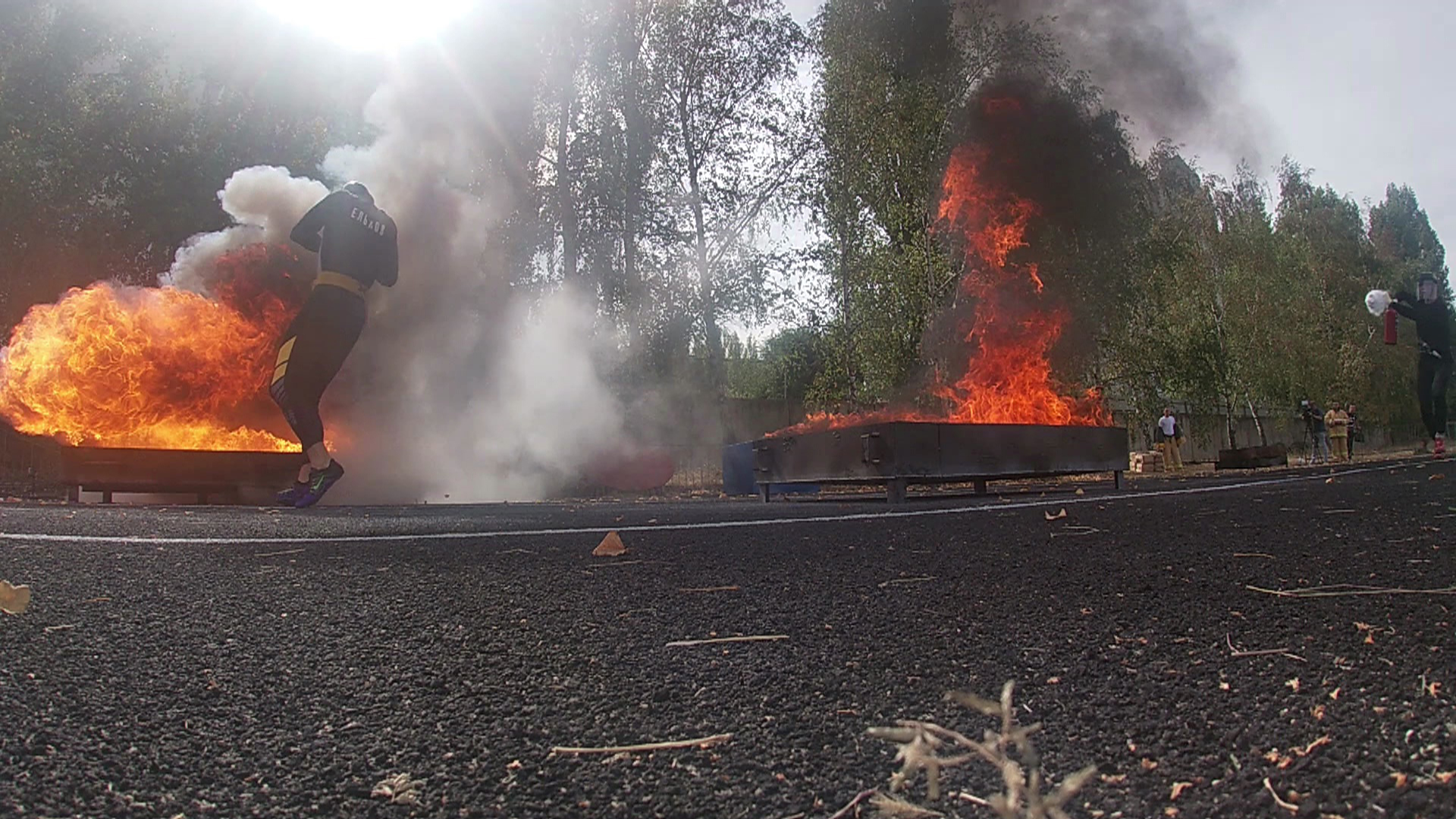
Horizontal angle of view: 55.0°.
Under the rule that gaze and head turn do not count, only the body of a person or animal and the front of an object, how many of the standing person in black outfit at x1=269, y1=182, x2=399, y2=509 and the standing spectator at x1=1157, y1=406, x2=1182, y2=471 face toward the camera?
1

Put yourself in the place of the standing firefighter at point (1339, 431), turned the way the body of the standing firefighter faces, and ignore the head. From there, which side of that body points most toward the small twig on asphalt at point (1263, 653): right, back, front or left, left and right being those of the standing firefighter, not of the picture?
front

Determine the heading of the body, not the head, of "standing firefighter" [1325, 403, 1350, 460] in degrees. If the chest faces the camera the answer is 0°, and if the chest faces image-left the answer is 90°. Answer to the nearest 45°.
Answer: approximately 0°

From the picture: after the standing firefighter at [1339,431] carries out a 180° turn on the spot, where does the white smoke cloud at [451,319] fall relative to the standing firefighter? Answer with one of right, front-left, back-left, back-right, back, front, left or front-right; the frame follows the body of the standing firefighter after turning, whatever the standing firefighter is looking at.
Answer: back-left

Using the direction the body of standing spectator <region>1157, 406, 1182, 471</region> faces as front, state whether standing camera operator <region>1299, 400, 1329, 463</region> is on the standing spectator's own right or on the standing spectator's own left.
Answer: on the standing spectator's own left

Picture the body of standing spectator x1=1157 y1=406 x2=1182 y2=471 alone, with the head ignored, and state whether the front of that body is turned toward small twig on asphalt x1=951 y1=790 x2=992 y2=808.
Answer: yes

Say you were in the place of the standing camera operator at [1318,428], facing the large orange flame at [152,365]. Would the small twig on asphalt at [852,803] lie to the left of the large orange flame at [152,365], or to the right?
left

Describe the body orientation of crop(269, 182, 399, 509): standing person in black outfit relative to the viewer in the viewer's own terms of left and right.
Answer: facing away from the viewer and to the left of the viewer

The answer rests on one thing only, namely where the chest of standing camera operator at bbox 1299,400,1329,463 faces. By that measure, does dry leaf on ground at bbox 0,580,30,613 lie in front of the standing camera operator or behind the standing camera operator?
in front

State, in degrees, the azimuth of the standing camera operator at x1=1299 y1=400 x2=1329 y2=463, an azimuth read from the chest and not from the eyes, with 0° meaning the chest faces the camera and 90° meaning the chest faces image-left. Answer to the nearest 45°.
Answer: approximately 45°

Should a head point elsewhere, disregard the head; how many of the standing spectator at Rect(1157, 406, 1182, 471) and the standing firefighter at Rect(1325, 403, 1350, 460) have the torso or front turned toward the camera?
2

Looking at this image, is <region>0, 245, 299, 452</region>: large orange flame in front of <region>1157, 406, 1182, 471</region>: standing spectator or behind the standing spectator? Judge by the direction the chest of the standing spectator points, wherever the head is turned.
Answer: in front

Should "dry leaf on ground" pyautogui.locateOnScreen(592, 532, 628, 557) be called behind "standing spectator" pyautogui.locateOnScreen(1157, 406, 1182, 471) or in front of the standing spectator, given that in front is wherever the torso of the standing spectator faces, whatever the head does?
in front

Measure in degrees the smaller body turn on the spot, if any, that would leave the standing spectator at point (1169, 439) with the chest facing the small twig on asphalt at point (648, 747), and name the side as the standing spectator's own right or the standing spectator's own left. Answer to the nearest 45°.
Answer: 0° — they already face it
